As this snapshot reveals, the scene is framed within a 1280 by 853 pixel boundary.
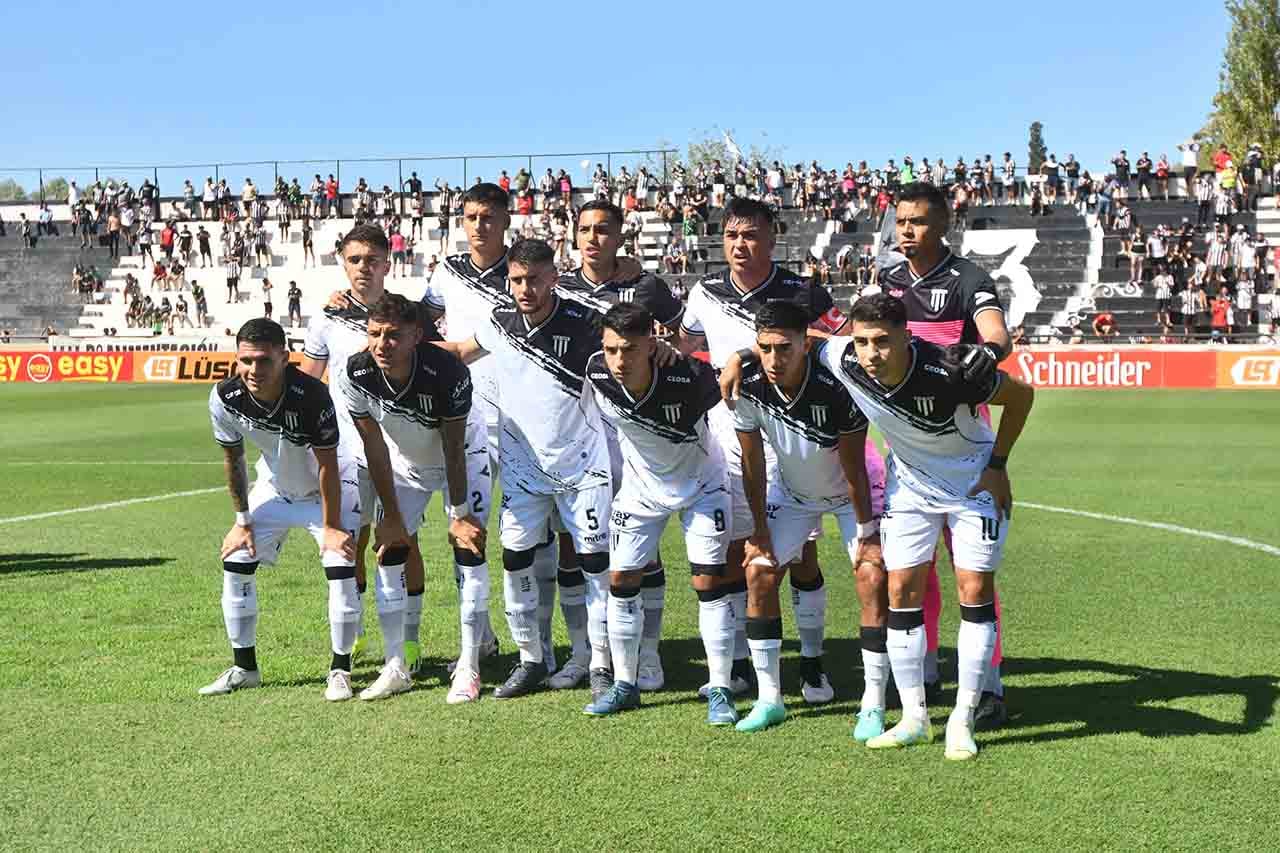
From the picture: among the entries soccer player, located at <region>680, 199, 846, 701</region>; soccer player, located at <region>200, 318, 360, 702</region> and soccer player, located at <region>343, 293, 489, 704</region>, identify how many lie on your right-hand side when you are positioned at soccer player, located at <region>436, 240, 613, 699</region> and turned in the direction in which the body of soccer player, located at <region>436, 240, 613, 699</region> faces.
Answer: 2

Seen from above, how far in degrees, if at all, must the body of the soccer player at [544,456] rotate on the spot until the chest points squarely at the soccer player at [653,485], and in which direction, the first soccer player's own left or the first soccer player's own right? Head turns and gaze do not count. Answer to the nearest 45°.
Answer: approximately 45° to the first soccer player's own left

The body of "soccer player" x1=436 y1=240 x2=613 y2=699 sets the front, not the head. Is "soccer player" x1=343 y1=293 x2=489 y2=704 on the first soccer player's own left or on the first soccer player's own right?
on the first soccer player's own right

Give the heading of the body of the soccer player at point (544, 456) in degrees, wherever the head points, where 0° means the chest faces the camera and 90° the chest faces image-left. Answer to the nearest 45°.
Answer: approximately 0°

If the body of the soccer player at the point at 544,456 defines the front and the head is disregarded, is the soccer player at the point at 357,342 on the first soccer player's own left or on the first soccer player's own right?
on the first soccer player's own right

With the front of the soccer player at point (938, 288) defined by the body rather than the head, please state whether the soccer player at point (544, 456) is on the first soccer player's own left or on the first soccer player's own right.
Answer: on the first soccer player's own right

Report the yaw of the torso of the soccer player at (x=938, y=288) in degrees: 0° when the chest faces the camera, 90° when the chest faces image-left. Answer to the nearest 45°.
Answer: approximately 45°

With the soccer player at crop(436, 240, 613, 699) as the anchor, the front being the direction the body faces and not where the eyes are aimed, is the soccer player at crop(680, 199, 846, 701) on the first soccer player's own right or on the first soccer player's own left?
on the first soccer player's own left
